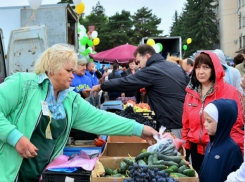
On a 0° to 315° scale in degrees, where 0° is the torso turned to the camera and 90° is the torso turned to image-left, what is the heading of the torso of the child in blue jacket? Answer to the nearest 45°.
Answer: approximately 45°

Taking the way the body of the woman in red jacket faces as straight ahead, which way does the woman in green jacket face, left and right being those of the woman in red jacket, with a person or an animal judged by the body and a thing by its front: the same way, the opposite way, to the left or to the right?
to the left

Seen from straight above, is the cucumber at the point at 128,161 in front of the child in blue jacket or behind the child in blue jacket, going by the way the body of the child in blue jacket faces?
in front

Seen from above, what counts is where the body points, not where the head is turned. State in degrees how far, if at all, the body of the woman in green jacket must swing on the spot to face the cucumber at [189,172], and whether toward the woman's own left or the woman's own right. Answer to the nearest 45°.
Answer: approximately 45° to the woman's own left

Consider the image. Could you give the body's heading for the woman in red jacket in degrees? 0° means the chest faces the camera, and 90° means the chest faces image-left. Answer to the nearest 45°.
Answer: approximately 45°

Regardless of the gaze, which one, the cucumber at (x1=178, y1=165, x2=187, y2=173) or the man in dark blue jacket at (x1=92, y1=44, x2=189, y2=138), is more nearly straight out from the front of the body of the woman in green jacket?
the cucumber
